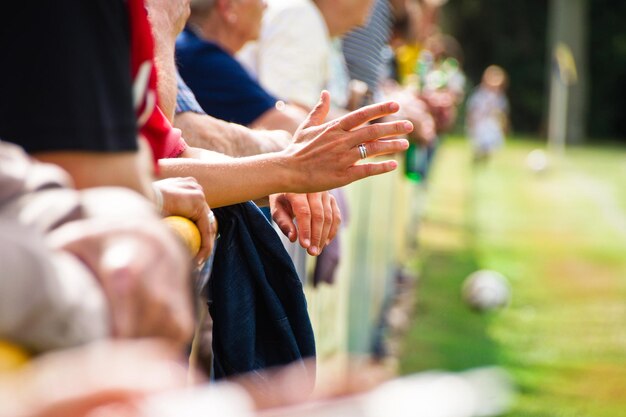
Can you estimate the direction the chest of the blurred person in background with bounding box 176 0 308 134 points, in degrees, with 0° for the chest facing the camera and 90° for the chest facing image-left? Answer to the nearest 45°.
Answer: approximately 270°

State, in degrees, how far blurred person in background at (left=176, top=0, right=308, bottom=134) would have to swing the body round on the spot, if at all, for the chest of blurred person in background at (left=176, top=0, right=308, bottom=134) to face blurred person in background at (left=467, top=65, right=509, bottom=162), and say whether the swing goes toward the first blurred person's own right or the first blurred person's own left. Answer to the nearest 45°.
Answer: approximately 90° to the first blurred person's own left
